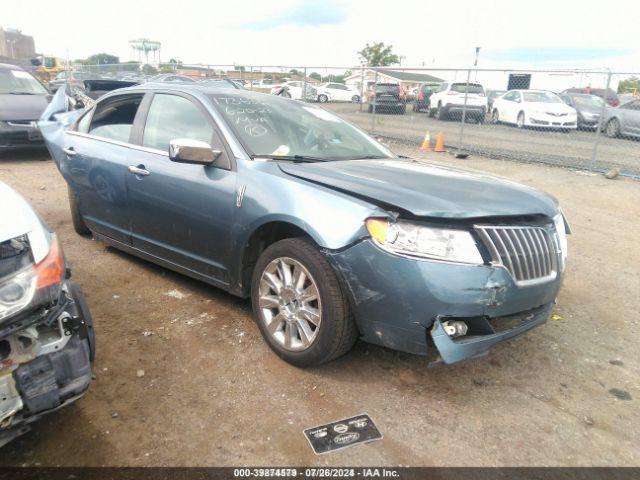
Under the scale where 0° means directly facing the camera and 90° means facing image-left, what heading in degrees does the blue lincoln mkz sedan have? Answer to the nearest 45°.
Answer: approximately 315°

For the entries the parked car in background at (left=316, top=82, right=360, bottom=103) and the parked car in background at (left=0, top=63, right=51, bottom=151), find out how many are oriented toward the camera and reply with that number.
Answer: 1

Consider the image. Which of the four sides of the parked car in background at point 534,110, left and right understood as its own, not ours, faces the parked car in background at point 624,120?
front

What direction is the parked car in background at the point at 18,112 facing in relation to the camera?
toward the camera

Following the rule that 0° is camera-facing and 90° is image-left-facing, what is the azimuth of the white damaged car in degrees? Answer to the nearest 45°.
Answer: approximately 315°

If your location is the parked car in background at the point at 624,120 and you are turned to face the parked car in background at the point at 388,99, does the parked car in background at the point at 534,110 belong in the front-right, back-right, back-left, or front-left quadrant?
front-right

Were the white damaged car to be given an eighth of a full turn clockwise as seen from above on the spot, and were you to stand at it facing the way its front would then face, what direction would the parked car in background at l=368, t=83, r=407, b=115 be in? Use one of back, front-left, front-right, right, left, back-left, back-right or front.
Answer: back-left

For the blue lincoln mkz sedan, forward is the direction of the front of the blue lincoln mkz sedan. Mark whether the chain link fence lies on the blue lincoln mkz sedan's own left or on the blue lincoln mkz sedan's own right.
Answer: on the blue lincoln mkz sedan's own left

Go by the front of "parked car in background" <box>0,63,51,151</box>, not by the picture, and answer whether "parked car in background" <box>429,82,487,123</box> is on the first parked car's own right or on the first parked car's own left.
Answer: on the first parked car's own left

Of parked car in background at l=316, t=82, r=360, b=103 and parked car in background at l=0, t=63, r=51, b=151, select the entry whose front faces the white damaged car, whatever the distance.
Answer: parked car in background at l=0, t=63, r=51, b=151

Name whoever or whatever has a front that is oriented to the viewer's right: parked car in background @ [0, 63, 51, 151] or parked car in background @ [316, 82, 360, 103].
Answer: parked car in background @ [316, 82, 360, 103]

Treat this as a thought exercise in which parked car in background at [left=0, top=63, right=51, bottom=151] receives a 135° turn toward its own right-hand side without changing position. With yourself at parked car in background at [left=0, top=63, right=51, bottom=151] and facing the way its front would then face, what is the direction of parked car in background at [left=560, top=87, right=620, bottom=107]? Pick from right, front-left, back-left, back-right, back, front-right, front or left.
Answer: back-right

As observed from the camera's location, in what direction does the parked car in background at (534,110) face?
facing the viewer and to the right of the viewer

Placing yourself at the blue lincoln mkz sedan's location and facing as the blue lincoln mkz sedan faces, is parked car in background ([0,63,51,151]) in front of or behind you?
behind
